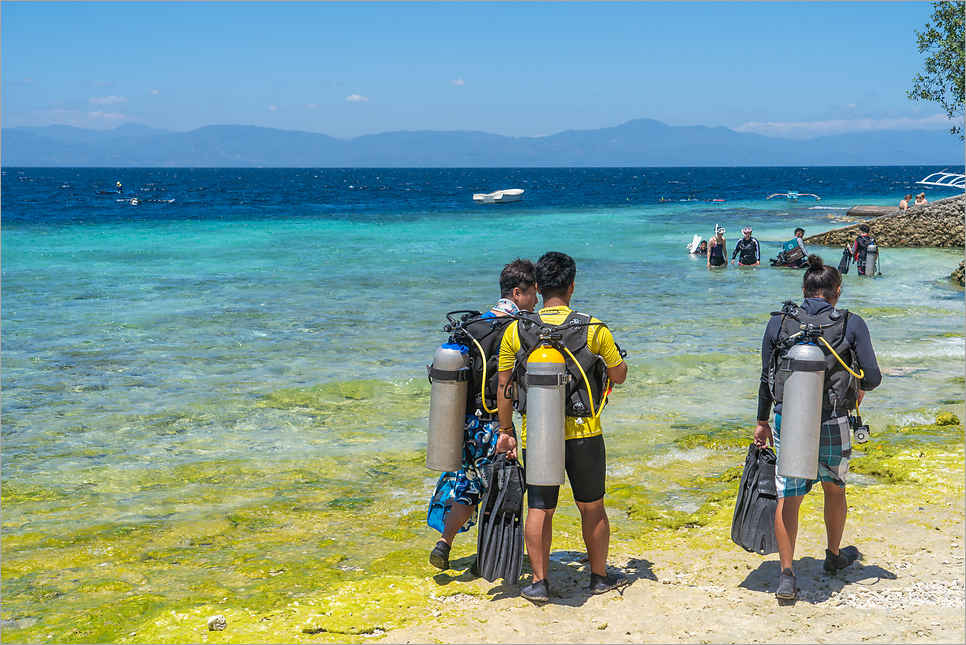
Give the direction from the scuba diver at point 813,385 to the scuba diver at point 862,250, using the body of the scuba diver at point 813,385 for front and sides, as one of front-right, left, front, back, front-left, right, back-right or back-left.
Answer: front

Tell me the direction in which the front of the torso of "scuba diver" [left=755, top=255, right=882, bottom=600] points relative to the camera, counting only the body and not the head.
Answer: away from the camera

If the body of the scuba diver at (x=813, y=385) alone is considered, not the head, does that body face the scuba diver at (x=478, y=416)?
no

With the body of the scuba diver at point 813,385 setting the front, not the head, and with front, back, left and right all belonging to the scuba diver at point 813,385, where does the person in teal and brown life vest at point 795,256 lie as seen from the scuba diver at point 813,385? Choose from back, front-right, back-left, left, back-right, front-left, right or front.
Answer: front

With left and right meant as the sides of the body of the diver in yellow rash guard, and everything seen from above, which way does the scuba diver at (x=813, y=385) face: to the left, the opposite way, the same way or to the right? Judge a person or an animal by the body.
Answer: the same way

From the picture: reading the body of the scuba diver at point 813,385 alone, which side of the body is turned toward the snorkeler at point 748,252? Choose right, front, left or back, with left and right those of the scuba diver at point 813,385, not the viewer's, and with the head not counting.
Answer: front

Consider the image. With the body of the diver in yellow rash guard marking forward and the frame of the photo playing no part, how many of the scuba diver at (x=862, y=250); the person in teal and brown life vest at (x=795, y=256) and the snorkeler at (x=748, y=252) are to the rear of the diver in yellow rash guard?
0

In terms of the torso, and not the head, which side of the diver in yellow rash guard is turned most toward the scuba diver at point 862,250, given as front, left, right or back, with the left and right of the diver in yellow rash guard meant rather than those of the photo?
front

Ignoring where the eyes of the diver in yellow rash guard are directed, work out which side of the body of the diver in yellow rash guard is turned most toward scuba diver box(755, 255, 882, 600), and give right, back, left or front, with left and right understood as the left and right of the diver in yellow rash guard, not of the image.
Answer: right

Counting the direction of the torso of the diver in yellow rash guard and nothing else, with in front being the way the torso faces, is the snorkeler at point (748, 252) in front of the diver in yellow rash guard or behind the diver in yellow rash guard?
in front

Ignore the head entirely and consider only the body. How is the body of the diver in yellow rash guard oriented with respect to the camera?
away from the camera
